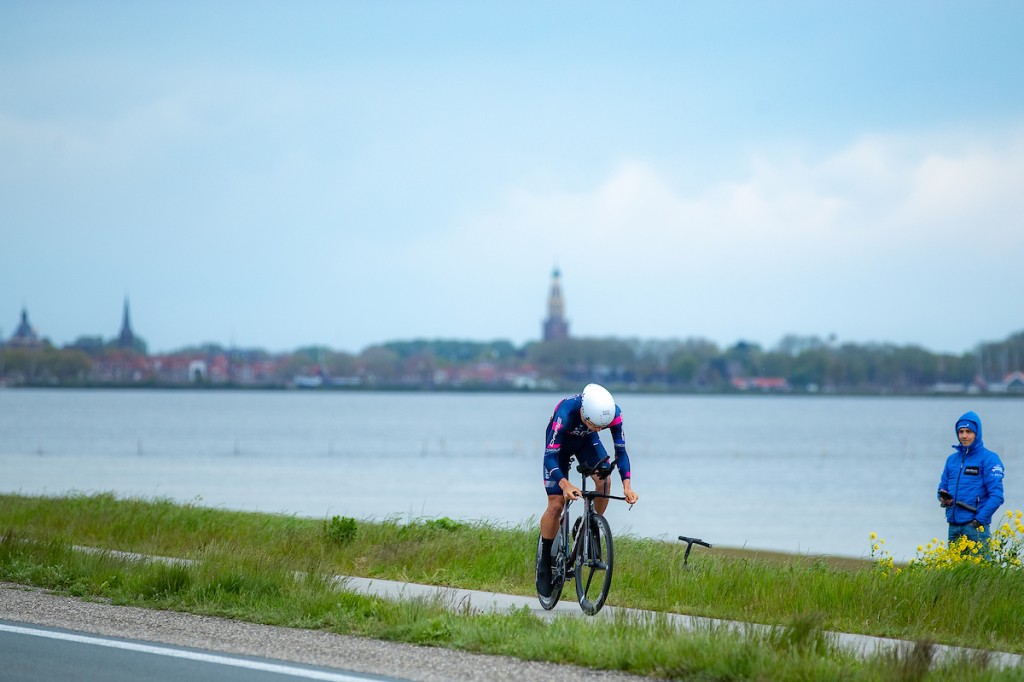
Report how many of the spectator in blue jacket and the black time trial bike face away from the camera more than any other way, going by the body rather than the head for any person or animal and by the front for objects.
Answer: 0

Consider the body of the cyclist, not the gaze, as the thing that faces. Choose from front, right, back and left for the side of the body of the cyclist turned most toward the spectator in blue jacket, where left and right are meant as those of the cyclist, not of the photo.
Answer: left

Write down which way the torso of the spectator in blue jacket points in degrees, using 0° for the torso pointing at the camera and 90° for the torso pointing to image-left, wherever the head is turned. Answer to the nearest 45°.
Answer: approximately 45°

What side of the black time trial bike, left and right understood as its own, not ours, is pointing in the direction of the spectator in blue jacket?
left

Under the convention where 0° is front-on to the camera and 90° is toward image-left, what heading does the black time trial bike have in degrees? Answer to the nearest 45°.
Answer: approximately 315°

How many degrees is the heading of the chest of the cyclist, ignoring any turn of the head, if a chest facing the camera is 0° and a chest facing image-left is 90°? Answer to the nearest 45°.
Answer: approximately 315°

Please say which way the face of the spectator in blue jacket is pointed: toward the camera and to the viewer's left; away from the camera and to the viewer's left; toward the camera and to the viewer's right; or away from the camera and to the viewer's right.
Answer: toward the camera and to the viewer's left

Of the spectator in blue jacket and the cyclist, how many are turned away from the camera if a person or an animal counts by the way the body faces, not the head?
0
